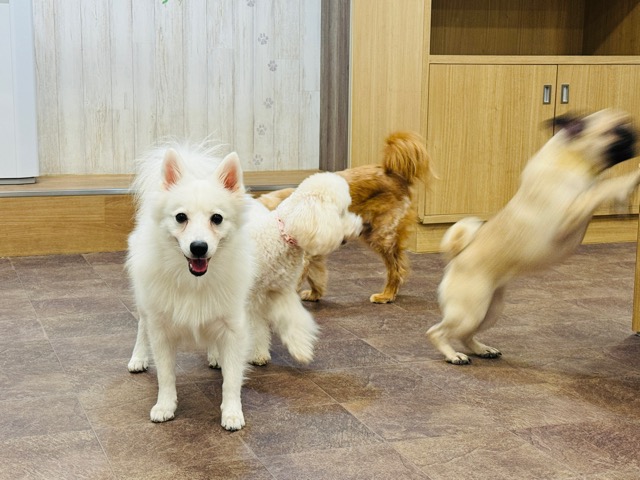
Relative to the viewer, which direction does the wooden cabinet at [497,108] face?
toward the camera

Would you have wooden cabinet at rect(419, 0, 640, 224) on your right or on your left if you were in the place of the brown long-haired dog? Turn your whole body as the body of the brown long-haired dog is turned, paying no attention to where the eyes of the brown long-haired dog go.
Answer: on your right

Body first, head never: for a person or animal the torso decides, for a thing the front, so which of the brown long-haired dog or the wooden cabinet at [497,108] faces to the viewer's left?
the brown long-haired dog

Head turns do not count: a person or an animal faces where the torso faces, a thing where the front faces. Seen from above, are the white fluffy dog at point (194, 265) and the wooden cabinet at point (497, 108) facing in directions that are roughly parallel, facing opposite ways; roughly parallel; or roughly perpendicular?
roughly parallel

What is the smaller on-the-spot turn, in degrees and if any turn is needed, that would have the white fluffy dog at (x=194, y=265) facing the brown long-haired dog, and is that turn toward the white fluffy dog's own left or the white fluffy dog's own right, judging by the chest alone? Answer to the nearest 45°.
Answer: approximately 135° to the white fluffy dog's own left

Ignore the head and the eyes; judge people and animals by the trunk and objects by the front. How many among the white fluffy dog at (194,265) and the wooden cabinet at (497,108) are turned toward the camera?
2

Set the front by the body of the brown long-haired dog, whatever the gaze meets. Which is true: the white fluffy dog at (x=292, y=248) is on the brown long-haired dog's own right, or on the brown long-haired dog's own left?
on the brown long-haired dog's own left

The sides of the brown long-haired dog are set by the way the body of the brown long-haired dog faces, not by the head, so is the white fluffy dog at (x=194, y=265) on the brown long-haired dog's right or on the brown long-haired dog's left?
on the brown long-haired dog's left

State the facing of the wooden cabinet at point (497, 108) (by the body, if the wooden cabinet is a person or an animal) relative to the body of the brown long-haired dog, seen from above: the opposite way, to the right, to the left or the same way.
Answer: to the left

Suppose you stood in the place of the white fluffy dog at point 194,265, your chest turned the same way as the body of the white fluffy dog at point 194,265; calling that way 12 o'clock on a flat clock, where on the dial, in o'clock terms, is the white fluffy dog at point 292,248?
the white fluffy dog at point 292,248 is roughly at 7 o'clock from the white fluffy dog at point 194,265.

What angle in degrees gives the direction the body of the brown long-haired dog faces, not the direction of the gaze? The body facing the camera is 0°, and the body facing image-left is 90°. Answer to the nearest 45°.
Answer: approximately 90°

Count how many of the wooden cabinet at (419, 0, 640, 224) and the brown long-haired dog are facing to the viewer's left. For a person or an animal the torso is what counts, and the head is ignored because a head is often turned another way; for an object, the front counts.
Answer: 1

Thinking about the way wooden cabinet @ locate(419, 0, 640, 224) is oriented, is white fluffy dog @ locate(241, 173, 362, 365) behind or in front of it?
in front

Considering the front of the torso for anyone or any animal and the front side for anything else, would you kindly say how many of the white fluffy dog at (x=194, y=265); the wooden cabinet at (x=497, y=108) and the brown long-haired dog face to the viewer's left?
1
